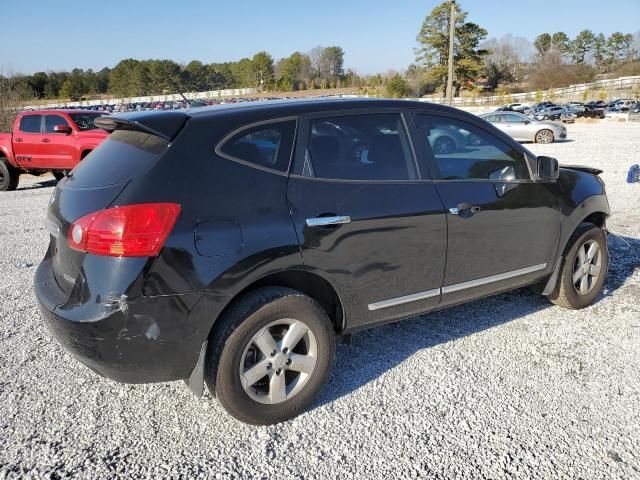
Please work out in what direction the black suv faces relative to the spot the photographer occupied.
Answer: facing away from the viewer and to the right of the viewer

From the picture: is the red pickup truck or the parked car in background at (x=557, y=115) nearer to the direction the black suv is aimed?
the parked car in background

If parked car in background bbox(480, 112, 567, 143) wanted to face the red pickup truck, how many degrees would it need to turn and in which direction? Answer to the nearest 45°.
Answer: approximately 135° to its right

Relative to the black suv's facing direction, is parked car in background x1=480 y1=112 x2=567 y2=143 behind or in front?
in front

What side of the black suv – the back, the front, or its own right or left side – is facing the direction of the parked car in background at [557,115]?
front

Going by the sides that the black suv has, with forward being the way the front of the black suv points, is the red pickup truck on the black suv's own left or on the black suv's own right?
on the black suv's own left

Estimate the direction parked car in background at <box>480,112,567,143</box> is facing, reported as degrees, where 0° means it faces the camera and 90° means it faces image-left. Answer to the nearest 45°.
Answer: approximately 270°

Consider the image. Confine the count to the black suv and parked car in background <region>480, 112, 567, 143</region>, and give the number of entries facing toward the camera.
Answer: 0

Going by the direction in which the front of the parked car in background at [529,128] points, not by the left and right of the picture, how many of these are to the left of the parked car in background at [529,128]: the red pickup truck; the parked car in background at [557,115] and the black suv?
1
